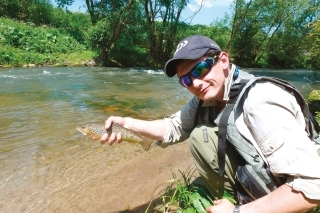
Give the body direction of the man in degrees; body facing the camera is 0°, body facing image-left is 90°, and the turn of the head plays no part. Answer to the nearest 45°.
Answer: approximately 45°

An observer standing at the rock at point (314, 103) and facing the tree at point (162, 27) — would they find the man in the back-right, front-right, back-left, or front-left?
back-left

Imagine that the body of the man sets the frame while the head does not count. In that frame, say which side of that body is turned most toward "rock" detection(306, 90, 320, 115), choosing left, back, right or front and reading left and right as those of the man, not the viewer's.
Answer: back

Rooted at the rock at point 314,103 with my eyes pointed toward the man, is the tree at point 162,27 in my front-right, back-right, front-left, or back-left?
back-right

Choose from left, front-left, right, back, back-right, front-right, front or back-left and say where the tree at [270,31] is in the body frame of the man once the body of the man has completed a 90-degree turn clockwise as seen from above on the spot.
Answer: front-right

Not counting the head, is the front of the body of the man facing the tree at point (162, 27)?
no
